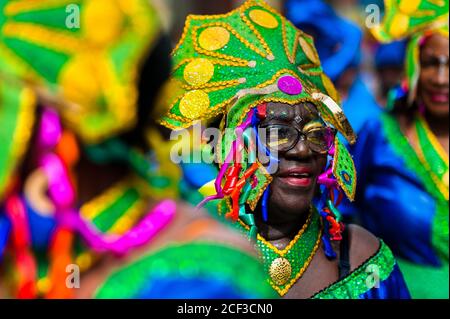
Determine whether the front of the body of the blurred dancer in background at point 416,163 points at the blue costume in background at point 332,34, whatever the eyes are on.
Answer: no

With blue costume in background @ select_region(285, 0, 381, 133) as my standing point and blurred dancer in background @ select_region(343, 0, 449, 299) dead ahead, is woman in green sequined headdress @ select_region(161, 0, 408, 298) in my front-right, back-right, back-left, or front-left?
front-right

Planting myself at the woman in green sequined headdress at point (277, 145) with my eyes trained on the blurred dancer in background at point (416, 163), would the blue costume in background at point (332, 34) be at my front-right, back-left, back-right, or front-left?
front-left

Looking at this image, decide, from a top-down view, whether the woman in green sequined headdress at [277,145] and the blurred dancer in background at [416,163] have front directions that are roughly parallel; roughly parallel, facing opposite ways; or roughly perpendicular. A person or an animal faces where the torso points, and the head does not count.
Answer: roughly parallel

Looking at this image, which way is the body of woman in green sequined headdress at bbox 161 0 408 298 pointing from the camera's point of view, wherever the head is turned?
toward the camera

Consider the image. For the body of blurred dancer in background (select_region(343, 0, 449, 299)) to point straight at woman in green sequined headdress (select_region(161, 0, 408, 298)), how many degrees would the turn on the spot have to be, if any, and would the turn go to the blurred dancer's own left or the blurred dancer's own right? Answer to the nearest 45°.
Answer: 0° — they already face them

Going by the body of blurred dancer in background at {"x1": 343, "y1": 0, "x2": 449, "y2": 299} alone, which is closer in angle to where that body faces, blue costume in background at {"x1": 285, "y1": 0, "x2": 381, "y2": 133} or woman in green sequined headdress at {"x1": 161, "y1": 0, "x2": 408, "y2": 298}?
the woman in green sequined headdress

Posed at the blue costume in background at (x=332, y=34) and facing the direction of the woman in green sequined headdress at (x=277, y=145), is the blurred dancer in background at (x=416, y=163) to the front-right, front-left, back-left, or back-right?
front-left

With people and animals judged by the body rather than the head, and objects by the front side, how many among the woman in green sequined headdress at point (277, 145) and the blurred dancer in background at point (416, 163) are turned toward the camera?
2

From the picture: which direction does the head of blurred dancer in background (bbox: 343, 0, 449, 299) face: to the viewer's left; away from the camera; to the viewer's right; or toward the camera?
toward the camera

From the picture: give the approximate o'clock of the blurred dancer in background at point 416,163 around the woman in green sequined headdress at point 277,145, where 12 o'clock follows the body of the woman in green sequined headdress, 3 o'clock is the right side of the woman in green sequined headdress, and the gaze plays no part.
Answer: The blurred dancer in background is roughly at 7 o'clock from the woman in green sequined headdress.

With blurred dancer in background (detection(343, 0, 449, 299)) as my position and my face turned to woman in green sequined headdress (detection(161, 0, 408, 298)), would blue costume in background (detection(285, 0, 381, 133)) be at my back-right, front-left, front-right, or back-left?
back-right

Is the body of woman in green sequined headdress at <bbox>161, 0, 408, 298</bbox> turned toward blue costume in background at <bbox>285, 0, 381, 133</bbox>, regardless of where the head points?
no

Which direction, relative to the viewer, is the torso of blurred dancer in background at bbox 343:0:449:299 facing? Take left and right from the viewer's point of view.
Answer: facing the viewer
